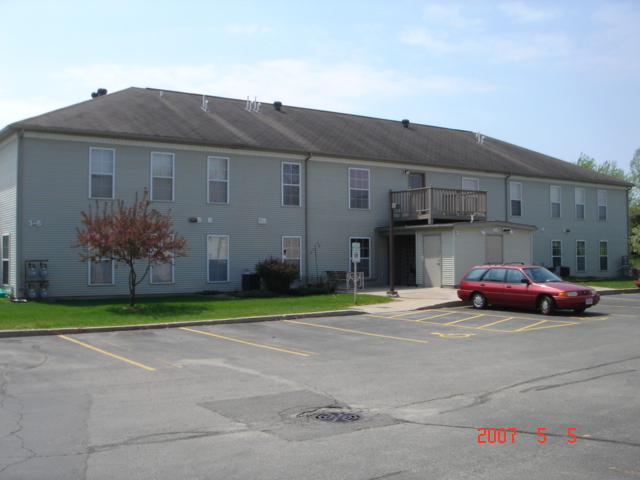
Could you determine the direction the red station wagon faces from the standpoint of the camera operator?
facing the viewer and to the right of the viewer

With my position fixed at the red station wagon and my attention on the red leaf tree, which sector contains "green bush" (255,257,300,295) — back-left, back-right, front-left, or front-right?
front-right

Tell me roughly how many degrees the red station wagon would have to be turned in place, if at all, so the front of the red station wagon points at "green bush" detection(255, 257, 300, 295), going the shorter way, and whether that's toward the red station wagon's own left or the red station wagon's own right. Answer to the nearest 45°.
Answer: approximately 135° to the red station wagon's own right

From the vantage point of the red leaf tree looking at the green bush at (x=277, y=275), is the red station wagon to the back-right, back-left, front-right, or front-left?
front-right

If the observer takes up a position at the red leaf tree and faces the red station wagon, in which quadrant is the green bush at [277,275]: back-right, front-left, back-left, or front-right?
front-left
